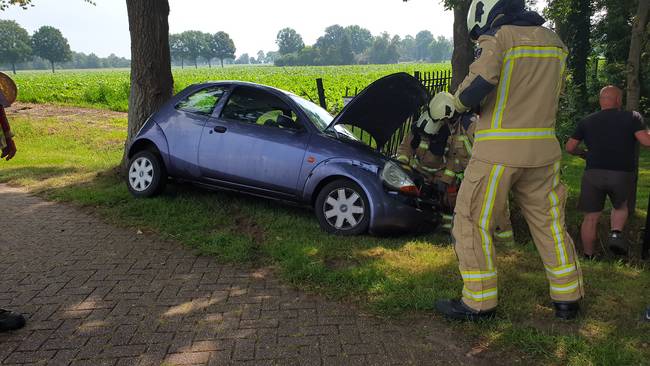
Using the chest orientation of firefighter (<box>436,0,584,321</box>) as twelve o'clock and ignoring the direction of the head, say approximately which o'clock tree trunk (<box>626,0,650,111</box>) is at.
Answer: The tree trunk is roughly at 2 o'clock from the firefighter.

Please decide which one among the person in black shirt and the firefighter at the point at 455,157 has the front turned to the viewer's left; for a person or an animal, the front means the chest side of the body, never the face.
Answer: the firefighter

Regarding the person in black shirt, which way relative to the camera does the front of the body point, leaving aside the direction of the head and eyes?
away from the camera

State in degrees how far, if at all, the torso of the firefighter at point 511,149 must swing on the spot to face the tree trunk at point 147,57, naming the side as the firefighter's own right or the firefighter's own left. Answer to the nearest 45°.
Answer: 0° — they already face it

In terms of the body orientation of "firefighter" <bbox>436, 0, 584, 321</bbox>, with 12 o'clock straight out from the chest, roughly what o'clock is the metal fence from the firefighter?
The metal fence is roughly at 1 o'clock from the firefighter.

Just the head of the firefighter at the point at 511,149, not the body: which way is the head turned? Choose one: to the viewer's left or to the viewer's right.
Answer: to the viewer's left

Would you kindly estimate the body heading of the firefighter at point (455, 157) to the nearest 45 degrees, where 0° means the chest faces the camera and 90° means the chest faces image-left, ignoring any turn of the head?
approximately 90°

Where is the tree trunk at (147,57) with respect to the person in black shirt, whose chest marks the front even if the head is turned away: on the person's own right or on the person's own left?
on the person's own left

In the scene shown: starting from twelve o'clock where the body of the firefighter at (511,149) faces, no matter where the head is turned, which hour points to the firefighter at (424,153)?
the firefighter at (424,153) is roughly at 1 o'clock from the firefighter at (511,149).
